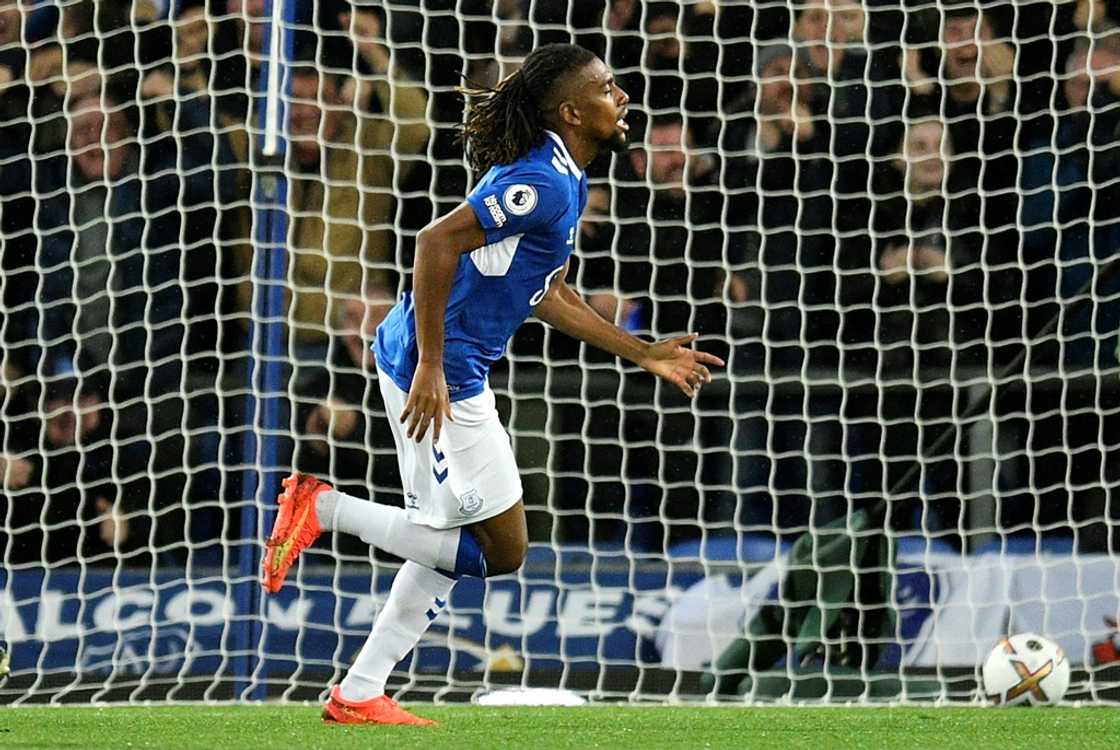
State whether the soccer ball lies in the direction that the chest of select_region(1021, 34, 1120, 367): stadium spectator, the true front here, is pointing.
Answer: yes

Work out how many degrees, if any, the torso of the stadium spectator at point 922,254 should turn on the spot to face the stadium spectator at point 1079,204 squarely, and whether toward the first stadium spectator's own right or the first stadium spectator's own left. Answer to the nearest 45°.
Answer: approximately 90° to the first stadium spectator's own left

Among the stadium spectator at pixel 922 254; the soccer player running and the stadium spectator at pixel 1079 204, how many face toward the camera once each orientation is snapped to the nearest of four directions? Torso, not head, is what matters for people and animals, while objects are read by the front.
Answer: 2

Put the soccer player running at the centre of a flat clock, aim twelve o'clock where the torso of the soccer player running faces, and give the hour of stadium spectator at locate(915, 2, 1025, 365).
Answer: The stadium spectator is roughly at 10 o'clock from the soccer player running.

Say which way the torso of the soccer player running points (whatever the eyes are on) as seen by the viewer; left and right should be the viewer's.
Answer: facing to the right of the viewer

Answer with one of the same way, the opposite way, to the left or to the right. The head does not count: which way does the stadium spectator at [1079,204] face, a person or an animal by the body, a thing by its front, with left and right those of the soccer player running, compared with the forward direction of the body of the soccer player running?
to the right

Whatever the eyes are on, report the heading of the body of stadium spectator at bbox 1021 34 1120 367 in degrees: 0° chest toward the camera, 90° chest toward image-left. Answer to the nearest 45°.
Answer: approximately 0°
